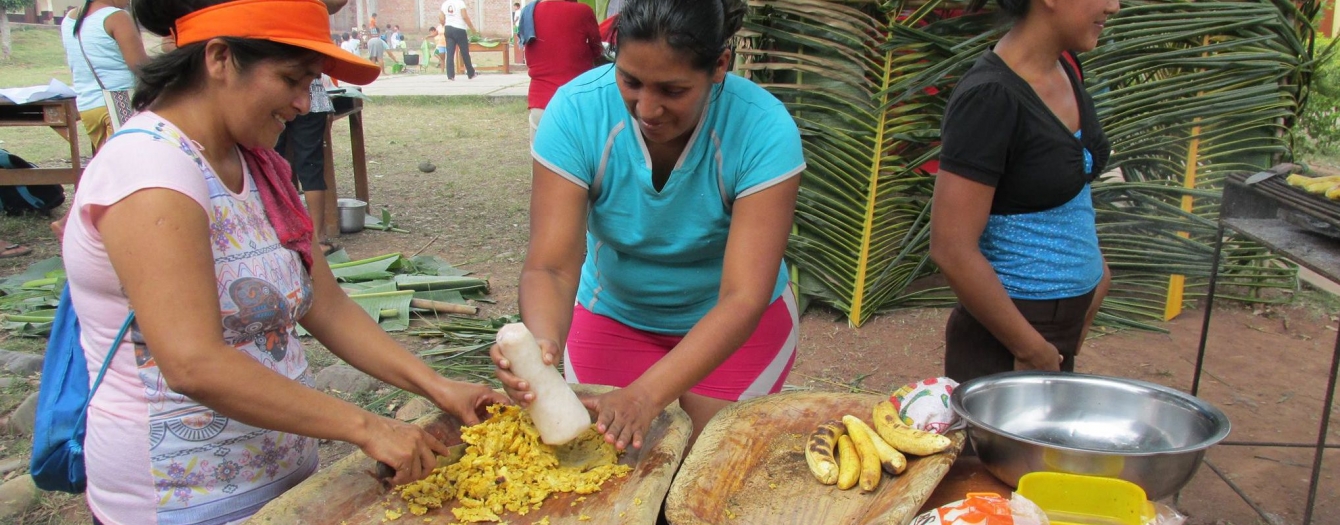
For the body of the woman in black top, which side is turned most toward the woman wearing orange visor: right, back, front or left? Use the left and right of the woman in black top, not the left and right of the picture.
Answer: right

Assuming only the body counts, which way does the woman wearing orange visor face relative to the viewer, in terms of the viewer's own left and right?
facing the viewer and to the right of the viewer

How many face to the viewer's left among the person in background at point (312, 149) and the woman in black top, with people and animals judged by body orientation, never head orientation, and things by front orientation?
0

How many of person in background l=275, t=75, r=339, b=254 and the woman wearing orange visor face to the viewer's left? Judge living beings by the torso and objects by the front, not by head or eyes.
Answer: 0

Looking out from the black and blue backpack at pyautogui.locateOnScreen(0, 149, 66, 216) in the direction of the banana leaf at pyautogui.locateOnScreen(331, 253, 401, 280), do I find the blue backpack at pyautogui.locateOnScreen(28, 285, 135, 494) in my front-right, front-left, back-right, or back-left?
front-right

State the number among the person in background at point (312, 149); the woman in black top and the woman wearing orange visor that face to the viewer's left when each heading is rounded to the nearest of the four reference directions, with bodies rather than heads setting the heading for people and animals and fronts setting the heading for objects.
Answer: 0

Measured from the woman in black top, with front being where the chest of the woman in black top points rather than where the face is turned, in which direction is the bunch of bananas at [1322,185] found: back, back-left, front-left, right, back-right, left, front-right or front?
left
